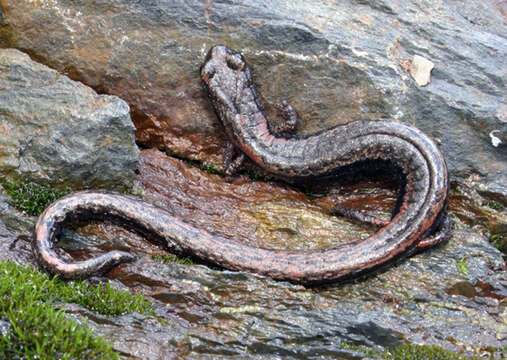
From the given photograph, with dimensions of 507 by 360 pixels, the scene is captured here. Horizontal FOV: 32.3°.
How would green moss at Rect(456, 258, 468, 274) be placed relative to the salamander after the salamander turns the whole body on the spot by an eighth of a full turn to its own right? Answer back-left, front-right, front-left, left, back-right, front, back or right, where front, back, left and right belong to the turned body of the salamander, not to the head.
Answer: right

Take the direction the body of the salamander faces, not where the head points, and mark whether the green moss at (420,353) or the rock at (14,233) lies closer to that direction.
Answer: the rock

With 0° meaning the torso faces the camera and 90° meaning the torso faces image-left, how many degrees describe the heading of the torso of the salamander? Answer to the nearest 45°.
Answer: approximately 135°

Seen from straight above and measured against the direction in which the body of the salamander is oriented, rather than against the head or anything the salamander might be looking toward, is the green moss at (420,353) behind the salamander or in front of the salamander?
behind
